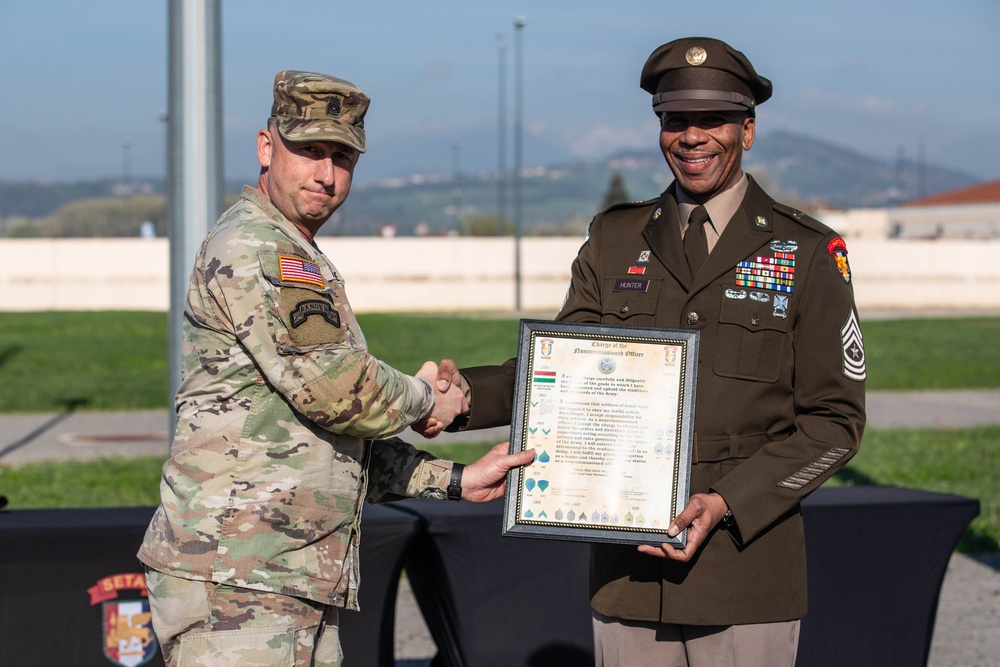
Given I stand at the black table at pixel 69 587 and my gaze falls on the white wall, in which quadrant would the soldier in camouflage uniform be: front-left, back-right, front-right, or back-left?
back-right

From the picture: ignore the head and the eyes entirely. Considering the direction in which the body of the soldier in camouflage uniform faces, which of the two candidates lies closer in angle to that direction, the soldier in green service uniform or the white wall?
the soldier in green service uniform

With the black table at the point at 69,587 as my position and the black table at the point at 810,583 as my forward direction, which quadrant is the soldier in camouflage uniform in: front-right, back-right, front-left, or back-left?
front-right

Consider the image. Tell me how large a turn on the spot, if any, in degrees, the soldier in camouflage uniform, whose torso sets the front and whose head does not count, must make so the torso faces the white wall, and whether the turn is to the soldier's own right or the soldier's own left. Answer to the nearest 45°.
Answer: approximately 90° to the soldier's own left

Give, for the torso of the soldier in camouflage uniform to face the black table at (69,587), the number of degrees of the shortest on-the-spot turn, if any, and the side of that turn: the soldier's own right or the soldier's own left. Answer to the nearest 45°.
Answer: approximately 135° to the soldier's own left

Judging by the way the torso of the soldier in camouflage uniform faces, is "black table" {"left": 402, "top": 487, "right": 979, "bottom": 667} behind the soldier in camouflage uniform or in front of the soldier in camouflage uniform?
in front

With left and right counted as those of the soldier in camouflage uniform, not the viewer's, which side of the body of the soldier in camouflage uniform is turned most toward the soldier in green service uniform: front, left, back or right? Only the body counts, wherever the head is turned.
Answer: front

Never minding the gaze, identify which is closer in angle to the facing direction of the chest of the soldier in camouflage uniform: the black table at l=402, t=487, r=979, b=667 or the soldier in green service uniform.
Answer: the soldier in green service uniform

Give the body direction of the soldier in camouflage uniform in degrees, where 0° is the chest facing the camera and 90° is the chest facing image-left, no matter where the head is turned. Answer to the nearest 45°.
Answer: approximately 270°

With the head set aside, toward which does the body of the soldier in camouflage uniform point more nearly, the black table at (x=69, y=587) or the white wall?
the white wall
